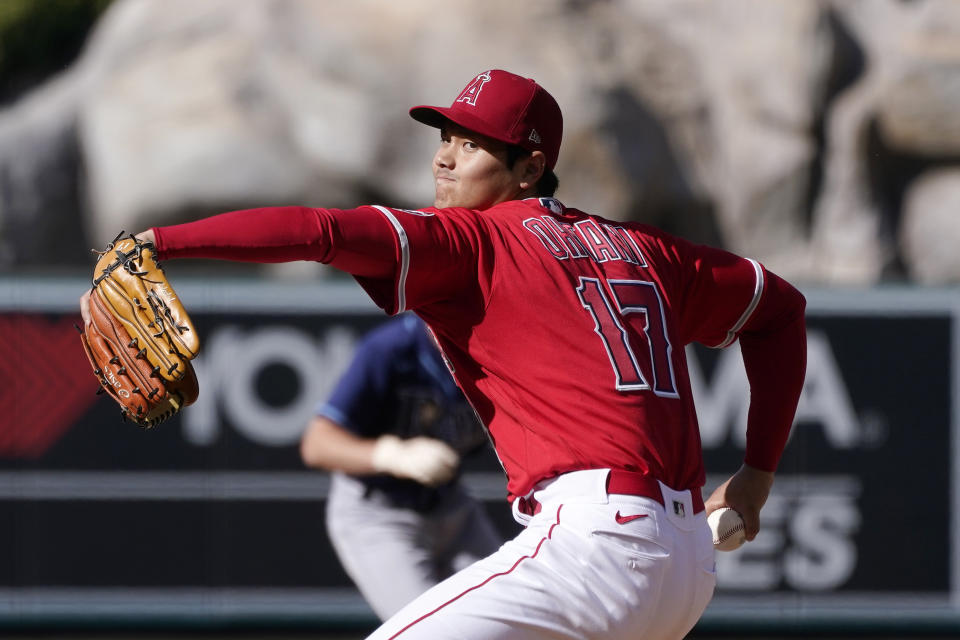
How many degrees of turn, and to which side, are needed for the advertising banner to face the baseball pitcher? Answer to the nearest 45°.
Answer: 0° — it already faces them

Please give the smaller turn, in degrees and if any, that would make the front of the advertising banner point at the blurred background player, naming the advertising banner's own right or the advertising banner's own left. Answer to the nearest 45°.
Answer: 0° — it already faces them

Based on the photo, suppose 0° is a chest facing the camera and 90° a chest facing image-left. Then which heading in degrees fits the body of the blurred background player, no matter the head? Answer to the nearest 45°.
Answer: approximately 315°

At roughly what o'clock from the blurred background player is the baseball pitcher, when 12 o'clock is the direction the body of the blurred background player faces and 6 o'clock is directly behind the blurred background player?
The baseball pitcher is roughly at 1 o'clock from the blurred background player.

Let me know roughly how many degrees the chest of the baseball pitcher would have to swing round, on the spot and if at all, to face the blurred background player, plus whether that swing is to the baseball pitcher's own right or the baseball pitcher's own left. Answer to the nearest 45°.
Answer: approximately 45° to the baseball pitcher's own right

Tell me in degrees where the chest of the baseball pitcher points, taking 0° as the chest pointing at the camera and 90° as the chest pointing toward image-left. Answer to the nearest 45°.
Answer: approximately 135°

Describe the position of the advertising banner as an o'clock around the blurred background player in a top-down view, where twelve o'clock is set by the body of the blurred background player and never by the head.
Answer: The advertising banner is roughly at 7 o'clock from the blurred background player.

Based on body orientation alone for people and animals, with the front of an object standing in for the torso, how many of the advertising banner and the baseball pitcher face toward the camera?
1

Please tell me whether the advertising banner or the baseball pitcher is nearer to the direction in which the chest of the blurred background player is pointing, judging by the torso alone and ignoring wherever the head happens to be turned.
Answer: the baseball pitcher

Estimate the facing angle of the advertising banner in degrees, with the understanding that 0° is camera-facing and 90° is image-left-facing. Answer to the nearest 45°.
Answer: approximately 0°
